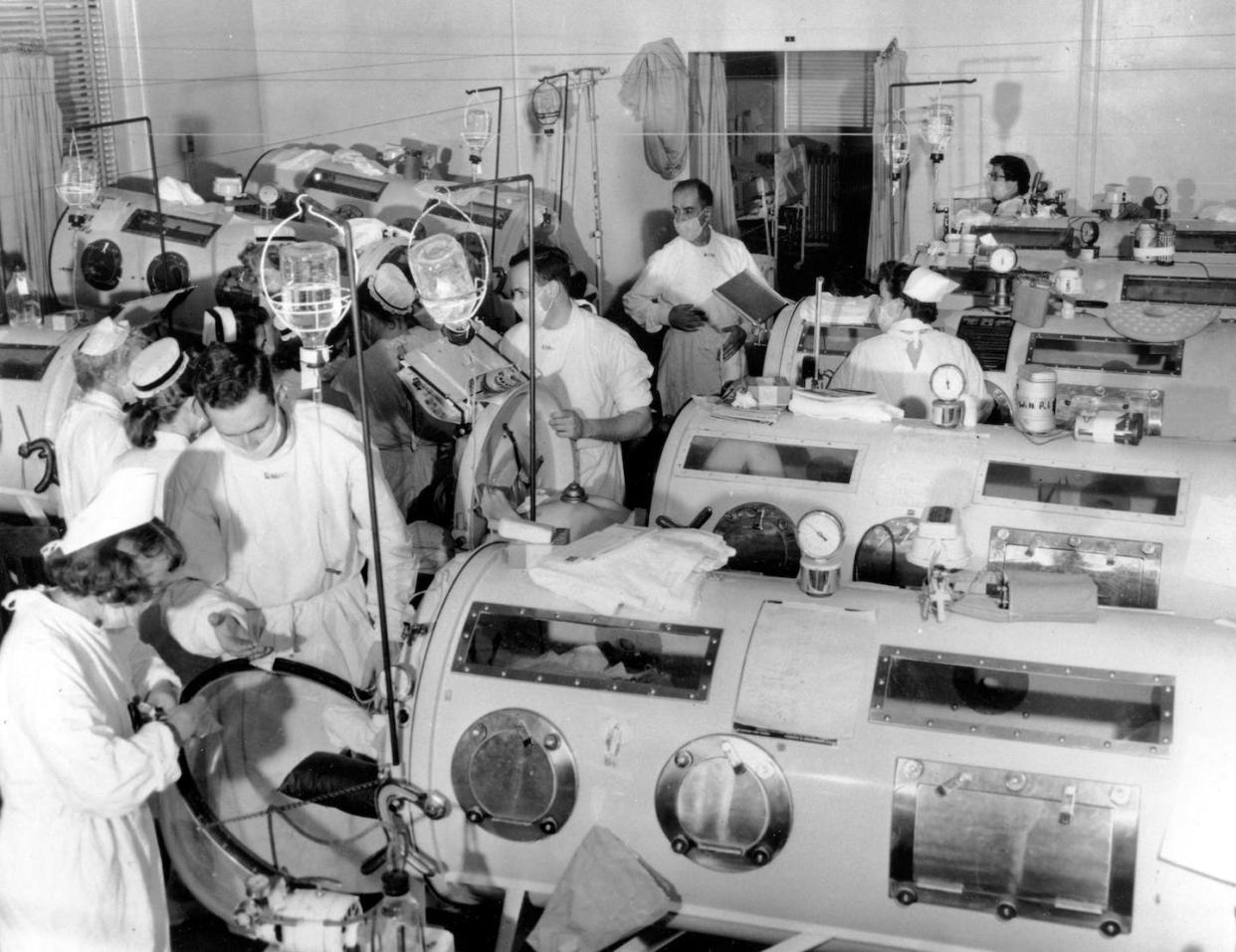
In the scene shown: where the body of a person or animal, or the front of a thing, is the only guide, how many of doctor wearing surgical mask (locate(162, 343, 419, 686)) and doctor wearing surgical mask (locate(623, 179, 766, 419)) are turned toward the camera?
2

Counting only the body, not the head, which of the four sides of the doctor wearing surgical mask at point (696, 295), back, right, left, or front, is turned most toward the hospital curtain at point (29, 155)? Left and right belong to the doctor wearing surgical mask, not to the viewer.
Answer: right

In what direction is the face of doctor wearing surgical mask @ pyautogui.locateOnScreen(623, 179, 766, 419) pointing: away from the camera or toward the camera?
toward the camera

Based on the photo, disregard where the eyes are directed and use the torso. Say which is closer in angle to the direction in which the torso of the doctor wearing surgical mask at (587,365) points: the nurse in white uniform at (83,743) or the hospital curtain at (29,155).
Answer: the nurse in white uniform

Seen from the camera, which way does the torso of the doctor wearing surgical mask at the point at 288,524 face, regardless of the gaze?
toward the camera

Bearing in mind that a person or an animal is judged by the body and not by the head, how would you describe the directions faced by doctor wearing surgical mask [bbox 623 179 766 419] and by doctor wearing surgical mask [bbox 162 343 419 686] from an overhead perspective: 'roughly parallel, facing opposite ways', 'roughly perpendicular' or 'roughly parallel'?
roughly parallel

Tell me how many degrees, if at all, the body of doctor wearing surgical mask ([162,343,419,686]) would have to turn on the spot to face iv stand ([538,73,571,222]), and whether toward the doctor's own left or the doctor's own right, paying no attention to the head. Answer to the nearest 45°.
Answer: approximately 180°

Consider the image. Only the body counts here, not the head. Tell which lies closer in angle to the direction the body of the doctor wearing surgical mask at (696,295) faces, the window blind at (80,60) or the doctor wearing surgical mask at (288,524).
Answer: the doctor wearing surgical mask

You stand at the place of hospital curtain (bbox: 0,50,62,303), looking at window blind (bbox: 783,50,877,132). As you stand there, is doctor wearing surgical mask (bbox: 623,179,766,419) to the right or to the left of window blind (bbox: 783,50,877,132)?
right

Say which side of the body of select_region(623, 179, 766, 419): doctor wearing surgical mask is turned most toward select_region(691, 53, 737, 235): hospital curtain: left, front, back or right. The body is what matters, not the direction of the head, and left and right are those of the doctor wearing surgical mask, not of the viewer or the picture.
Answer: back

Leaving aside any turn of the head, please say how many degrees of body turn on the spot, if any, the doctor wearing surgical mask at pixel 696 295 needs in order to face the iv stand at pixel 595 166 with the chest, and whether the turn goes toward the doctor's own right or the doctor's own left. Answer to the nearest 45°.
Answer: approximately 180°

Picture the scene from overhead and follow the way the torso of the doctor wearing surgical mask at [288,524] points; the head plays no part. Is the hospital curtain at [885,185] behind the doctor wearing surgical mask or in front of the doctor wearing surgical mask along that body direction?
behind

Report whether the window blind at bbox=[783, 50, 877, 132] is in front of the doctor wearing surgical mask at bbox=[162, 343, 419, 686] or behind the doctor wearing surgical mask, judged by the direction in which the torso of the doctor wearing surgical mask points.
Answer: behind
